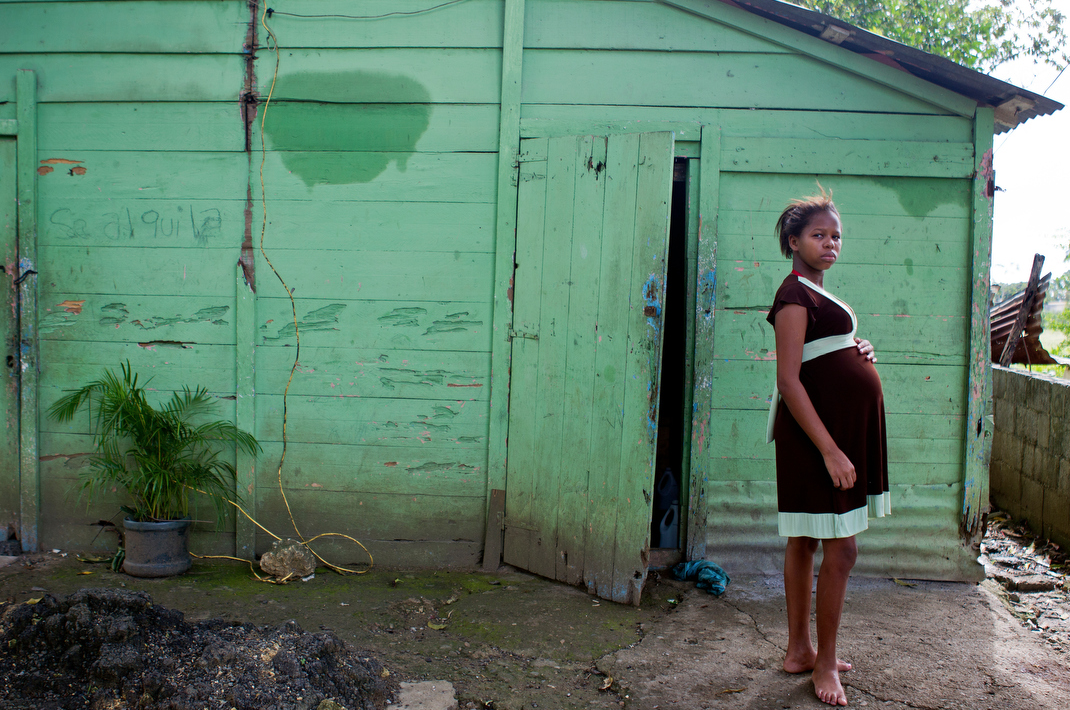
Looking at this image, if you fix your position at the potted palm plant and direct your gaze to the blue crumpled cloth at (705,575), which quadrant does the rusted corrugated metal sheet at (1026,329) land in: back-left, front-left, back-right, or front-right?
front-left

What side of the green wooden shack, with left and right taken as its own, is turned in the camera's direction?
front

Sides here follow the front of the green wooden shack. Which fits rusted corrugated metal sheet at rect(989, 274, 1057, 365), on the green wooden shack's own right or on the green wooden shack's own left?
on the green wooden shack's own left

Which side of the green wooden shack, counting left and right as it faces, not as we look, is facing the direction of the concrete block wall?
left
